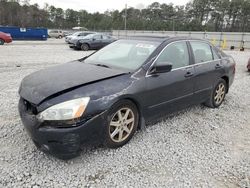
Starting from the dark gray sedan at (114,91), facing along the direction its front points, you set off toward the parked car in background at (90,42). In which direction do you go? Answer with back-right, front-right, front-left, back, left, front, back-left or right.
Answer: back-right

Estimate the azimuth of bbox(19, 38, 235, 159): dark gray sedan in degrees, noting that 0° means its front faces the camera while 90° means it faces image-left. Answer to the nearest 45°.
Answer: approximately 45°
